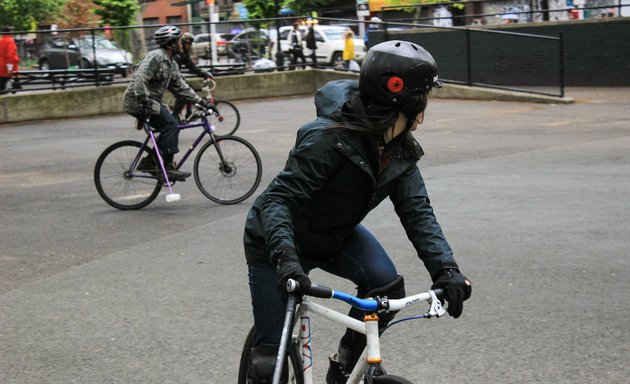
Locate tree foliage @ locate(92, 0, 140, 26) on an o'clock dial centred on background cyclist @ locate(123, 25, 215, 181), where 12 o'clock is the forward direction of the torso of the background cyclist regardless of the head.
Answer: The tree foliage is roughly at 9 o'clock from the background cyclist.

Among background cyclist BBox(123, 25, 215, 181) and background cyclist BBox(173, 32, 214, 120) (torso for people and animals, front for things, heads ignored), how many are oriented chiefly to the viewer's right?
2

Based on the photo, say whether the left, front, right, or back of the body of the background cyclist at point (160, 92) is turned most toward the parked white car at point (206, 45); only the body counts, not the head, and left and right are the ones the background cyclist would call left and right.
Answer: left

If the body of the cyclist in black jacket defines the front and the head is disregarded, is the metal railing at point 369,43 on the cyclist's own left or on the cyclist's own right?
on the cyclist's own left

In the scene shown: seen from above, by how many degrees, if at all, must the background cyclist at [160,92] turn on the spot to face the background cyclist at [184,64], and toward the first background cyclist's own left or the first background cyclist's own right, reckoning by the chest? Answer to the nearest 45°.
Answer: approximately 90° to the first background cyclist's own left

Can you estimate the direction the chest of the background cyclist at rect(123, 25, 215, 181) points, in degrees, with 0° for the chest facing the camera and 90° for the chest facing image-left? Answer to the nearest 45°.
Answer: approximately 270°

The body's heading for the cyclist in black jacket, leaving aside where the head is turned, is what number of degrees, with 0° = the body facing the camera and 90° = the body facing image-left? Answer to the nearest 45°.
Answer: approximately 315°

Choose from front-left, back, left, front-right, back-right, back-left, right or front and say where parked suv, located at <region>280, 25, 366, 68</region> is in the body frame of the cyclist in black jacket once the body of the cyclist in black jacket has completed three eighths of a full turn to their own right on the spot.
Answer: right

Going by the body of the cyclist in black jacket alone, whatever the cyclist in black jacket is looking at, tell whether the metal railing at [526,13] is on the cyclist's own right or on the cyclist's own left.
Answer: on the cyclist's own left

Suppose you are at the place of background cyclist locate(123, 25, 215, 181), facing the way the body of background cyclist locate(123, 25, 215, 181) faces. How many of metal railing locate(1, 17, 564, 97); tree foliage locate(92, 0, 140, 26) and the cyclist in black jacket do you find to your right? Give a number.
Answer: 1

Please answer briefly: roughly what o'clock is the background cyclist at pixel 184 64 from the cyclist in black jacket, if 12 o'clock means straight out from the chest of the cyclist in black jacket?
The background cyclist is roughly at 7 o'clock from the cyclist in black jacket.

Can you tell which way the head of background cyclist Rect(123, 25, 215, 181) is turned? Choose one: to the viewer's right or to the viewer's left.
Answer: to the viewer's right

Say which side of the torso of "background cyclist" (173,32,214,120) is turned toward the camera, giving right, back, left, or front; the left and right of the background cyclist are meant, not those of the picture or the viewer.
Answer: right
